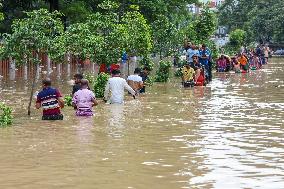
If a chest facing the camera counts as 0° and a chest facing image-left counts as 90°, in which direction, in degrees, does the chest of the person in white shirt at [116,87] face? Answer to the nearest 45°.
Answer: approximately 180°

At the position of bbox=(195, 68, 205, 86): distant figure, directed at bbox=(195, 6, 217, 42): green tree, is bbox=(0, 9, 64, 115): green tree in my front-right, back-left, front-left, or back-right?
back-left

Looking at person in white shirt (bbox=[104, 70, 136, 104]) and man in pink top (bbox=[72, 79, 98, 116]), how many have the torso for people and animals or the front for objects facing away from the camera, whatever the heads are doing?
2

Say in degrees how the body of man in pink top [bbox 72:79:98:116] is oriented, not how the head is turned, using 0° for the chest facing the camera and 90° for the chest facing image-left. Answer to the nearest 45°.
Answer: approximately 180°
